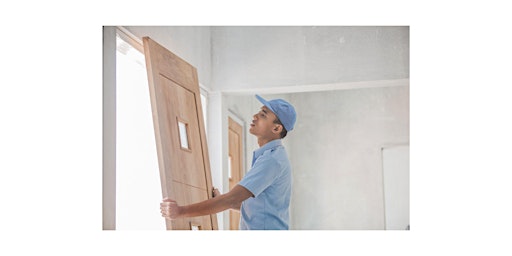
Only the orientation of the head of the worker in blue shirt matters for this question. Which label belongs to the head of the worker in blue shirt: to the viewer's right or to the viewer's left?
to the viewer's left

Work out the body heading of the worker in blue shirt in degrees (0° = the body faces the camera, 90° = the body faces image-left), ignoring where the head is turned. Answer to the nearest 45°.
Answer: approximately 90°
